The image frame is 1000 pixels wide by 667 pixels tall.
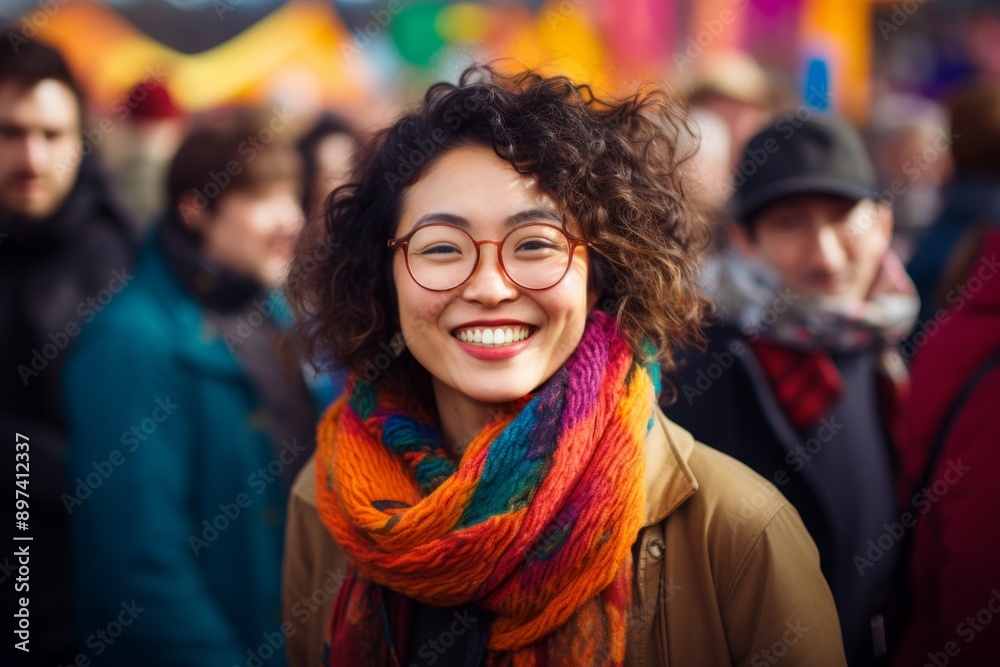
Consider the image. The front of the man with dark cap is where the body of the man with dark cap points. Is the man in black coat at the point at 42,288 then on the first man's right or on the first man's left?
on the first man's right

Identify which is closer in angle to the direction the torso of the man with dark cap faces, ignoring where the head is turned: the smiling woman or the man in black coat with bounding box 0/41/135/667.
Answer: the smiling woman

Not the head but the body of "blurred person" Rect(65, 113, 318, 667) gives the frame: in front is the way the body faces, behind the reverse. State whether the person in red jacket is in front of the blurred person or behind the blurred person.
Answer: in front

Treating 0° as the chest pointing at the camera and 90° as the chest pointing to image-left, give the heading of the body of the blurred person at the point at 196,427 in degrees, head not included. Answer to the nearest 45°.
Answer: approximately 315°

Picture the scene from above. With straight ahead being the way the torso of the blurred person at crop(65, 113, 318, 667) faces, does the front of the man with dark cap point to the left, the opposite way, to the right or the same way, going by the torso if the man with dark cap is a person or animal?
to the right

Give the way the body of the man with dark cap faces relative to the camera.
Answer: toward the camera

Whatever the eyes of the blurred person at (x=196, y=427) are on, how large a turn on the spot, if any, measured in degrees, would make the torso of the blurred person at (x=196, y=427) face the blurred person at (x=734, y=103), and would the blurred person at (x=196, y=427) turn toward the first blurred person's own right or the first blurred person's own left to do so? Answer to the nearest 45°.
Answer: approximately 90° to the first blurred person's own left

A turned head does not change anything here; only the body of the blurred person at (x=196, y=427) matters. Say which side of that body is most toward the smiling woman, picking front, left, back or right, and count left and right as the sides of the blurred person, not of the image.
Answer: front

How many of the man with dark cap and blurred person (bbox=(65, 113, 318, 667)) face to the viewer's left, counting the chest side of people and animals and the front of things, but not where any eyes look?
0

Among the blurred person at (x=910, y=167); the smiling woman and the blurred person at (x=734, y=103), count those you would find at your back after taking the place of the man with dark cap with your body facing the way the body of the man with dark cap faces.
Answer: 2

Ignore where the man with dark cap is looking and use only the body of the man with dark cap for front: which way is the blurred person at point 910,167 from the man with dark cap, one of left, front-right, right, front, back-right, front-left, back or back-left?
back
